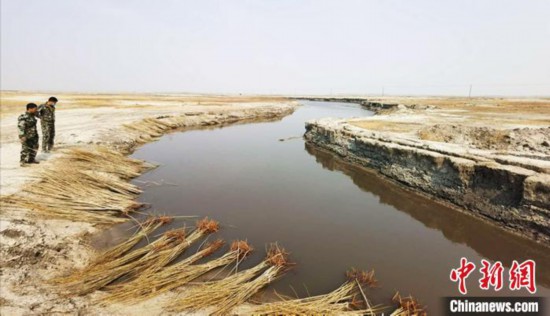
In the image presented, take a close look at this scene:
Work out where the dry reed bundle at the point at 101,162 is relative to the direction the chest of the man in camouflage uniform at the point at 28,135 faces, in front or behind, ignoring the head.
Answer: in front

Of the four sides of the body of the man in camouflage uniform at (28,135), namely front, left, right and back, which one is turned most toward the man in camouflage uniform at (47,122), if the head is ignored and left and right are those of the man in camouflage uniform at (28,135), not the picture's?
left

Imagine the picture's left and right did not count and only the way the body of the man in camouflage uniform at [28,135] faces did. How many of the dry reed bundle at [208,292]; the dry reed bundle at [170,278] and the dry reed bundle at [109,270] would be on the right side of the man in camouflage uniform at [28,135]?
3

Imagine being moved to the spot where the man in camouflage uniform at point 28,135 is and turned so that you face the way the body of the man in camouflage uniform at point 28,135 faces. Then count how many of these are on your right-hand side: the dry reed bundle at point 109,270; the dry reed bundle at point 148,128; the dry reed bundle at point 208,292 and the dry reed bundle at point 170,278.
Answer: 3

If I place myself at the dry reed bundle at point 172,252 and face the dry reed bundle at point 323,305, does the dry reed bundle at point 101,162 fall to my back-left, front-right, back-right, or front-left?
back-left

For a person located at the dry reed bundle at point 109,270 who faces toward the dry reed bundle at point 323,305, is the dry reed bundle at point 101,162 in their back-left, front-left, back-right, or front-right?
back-left

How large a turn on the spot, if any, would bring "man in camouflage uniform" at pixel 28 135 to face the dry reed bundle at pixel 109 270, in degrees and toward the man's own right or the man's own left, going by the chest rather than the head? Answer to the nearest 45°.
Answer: approximately 90° to the man's own right

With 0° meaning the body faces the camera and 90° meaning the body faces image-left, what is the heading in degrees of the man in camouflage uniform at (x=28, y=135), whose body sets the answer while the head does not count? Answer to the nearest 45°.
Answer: approximately 270°

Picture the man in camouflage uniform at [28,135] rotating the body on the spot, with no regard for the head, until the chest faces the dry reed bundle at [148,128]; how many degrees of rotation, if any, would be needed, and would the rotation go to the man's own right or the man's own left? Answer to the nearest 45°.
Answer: approximately 45° to the man's own left

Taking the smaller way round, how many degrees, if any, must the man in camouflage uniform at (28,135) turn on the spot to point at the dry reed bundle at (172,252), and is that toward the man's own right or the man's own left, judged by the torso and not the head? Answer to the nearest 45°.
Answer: approximately 90° to the man's own right
